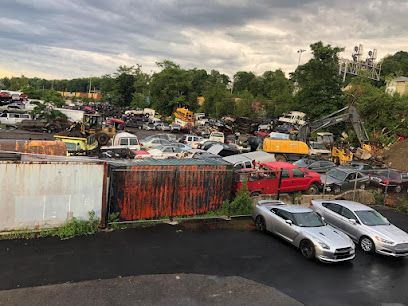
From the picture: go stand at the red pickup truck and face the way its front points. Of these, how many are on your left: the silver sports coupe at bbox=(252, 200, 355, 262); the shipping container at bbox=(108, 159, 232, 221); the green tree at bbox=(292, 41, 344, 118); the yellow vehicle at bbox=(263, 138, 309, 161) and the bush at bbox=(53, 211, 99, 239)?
2

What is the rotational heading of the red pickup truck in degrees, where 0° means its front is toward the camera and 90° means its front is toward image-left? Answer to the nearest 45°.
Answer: approximately 270°

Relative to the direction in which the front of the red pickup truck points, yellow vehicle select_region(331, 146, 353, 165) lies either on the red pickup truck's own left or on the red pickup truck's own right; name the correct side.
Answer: on the red pickup truck's own left

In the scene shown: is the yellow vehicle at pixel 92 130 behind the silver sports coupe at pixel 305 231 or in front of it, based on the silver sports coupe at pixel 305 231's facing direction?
behind

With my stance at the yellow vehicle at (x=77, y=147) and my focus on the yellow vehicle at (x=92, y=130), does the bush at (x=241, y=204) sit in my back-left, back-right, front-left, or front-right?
back-right
